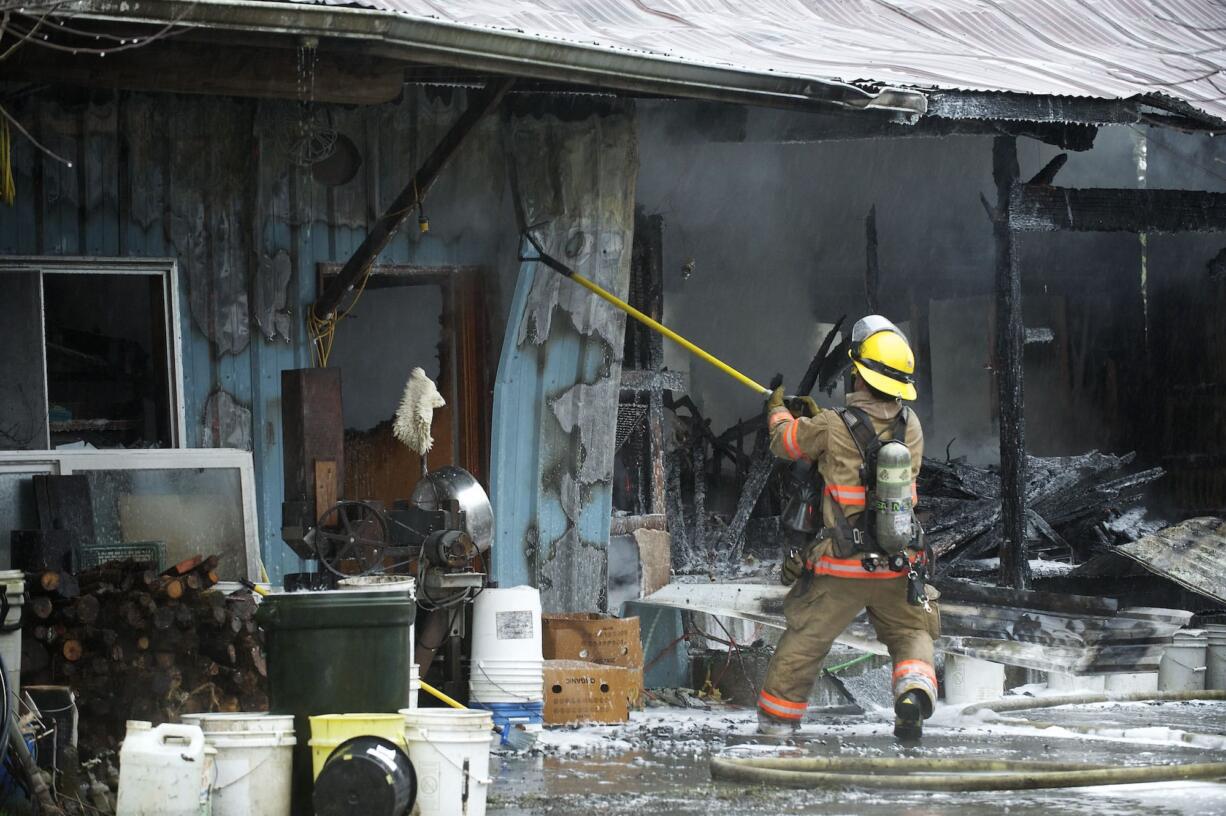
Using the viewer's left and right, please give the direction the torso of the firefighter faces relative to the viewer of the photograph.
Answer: facing away from the viewer and to the left of the viewer

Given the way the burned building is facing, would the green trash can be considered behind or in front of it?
in front

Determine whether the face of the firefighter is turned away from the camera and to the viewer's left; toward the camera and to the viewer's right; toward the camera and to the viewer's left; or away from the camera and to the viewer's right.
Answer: away from the camera and to the viewer's left

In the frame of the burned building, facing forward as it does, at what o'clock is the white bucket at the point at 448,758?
The white bucket is roughly at 12 o'clock from the burned building.

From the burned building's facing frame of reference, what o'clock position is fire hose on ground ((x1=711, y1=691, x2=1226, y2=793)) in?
The fire hose on ground is roughly at 11 o'clock from the burned building.

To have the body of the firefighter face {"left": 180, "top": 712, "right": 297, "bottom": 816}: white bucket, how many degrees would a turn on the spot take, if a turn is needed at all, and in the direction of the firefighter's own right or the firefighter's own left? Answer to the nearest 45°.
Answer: approximately 90° to the firefighter's own left

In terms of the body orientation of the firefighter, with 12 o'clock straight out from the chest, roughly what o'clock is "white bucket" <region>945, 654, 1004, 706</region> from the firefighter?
The white bucket is roughly at 2 o'clock from the firefighter.
